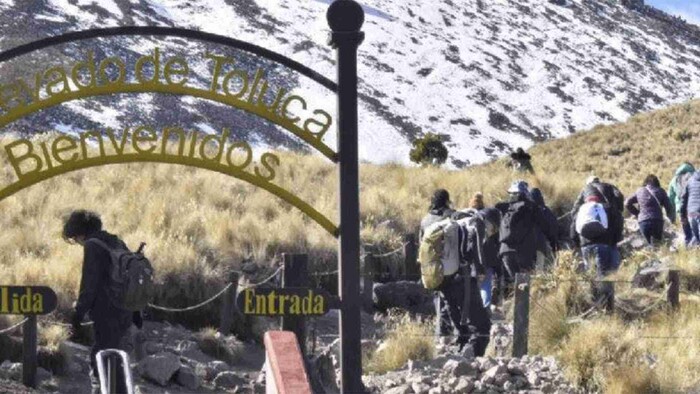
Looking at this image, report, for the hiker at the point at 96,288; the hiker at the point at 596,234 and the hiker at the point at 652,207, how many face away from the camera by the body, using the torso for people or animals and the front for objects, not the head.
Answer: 2

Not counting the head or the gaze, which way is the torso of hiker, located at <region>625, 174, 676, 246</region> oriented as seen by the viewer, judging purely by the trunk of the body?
away from the camera

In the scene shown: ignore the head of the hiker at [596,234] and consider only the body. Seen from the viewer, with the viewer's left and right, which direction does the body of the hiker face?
facing away from the viewer

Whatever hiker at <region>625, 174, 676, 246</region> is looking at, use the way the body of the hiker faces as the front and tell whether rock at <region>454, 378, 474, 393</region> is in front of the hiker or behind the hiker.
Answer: behind

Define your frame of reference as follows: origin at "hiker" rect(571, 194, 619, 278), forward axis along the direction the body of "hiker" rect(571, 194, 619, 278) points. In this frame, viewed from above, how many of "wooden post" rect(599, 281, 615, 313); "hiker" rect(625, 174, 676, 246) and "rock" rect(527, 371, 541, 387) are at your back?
2

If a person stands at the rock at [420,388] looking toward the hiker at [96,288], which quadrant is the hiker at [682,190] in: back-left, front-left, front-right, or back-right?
back-right

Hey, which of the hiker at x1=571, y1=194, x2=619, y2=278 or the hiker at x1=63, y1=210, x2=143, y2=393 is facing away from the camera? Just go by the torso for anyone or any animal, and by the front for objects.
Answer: the hiker at x1=571, y1=194, x2=619, y2=278

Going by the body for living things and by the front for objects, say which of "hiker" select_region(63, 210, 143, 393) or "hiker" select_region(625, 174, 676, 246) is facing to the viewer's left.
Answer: "hiker" select_region(63, 210, 143, 393)

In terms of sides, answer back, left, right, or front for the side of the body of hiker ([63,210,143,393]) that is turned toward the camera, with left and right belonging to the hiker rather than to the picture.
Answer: left

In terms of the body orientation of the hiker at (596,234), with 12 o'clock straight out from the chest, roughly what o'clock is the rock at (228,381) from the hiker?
The rock is roughly at 8 o'clock from the hiker.
